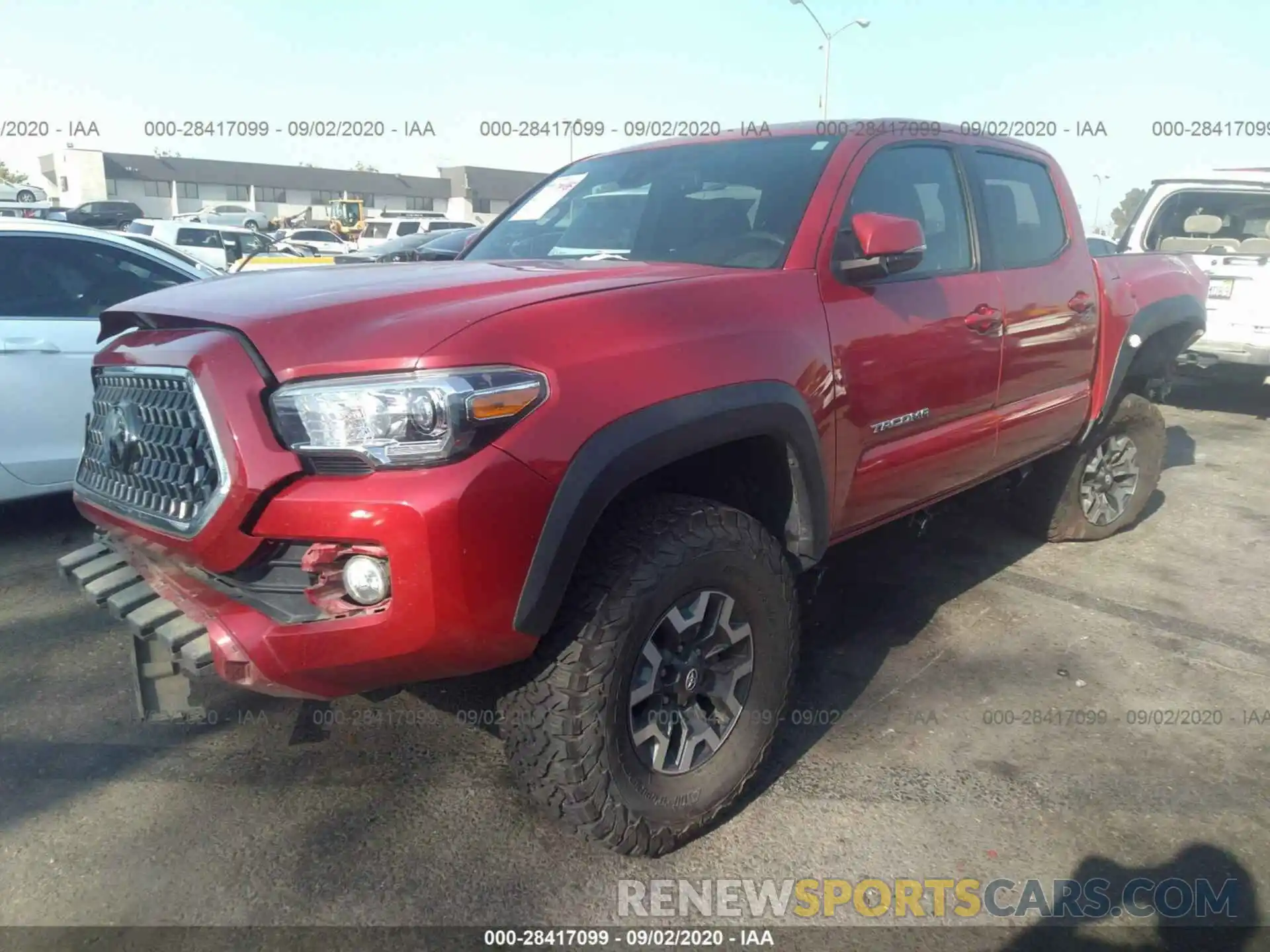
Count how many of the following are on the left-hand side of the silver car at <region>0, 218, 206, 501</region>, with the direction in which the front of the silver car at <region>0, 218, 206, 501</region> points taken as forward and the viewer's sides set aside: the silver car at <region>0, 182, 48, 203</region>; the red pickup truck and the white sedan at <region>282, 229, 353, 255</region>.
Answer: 2

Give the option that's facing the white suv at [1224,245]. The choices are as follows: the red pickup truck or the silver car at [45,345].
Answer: the silver car

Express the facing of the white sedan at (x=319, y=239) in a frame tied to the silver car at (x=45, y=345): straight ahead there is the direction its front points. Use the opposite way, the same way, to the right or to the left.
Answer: the same way

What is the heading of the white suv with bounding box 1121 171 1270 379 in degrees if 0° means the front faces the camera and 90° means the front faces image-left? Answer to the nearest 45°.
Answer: approximately 180°

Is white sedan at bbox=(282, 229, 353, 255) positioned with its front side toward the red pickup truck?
no

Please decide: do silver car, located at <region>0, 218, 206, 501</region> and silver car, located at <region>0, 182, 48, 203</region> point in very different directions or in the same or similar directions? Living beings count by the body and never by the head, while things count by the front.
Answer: same or similar directions

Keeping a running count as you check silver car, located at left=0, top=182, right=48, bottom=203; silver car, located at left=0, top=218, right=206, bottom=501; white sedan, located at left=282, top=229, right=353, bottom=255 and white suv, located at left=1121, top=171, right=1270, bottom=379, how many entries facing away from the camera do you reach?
1

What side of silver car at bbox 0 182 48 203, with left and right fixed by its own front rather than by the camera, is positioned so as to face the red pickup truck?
right

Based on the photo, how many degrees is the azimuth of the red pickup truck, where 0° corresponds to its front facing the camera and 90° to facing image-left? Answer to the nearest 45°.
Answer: approximately 45°

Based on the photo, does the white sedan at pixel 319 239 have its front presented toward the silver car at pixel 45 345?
no

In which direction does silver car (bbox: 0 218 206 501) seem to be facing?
to the viewer's right

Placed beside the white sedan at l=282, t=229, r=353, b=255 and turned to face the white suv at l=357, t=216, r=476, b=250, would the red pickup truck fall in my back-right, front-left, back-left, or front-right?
front-right

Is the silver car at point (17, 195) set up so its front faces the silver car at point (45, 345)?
no

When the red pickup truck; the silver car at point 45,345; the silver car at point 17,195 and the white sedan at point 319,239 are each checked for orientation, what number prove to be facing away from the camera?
0
